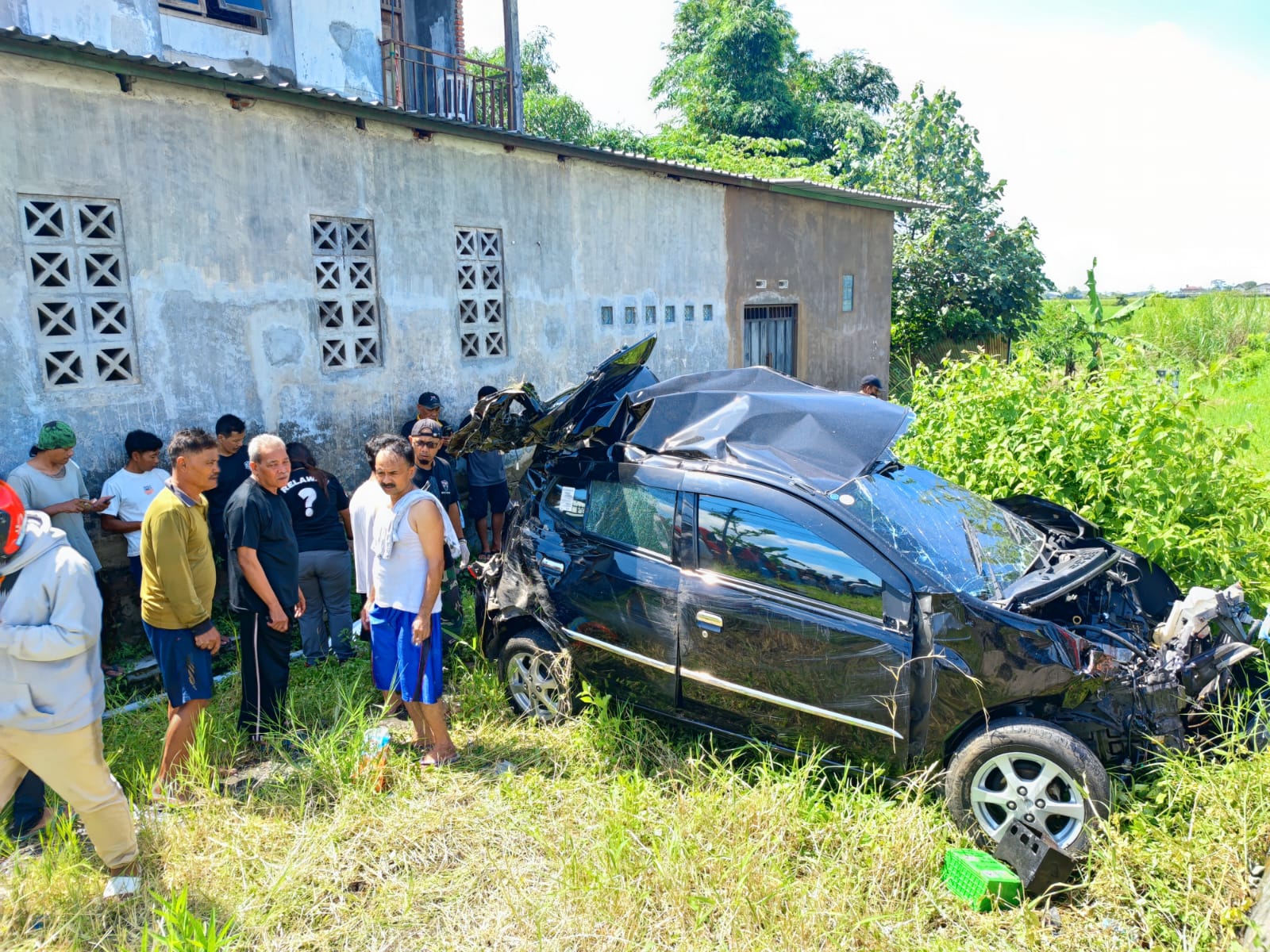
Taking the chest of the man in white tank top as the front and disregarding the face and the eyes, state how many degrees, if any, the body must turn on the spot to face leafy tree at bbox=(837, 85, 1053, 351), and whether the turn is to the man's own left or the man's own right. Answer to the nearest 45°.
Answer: approximately 180°

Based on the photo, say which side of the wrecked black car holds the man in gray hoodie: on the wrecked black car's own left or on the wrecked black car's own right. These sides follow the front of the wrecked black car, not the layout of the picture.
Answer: on the wrecked black car's own right

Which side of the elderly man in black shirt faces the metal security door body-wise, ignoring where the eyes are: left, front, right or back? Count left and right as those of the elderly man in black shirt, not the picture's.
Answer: left

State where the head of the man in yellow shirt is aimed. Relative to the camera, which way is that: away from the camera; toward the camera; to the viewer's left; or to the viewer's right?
to the viewer's right

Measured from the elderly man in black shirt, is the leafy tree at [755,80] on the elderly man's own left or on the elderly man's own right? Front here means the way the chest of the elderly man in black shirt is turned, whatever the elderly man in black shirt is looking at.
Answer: on the elderly man's own left

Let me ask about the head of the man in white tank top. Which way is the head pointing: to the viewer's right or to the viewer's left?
to the viewer's left
